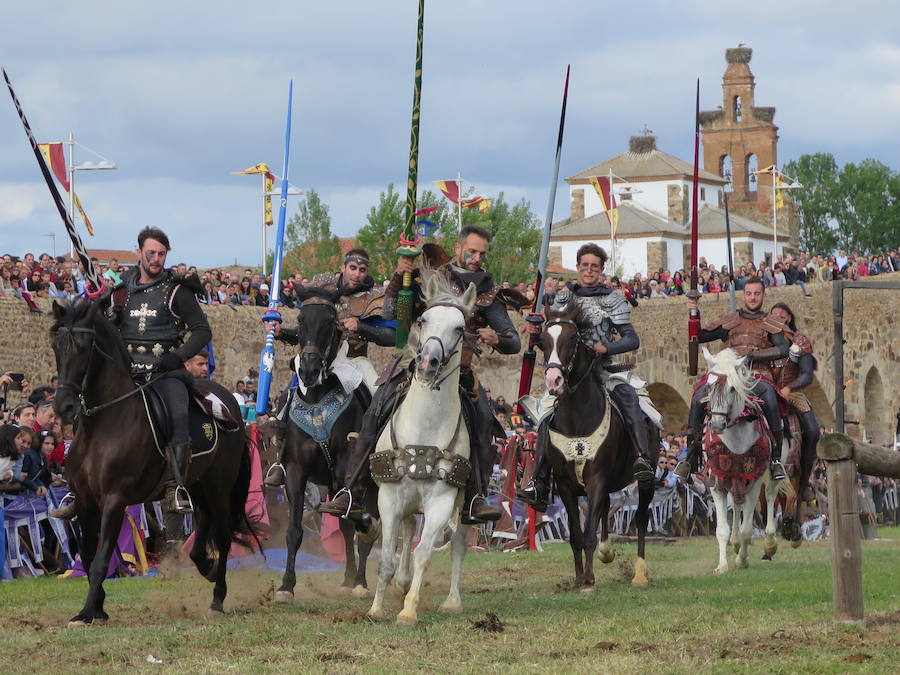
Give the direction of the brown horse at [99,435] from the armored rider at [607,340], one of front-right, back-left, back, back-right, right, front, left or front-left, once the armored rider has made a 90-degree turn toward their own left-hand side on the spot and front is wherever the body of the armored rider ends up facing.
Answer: back-right

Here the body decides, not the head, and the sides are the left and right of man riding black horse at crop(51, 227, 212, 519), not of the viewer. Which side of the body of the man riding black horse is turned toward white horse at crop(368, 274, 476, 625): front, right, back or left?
left

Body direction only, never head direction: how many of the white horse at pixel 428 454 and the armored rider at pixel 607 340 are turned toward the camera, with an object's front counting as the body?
2

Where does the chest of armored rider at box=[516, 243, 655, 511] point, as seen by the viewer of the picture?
toward the camera

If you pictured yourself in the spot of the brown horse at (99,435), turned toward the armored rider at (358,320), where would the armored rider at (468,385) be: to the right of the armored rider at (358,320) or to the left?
right

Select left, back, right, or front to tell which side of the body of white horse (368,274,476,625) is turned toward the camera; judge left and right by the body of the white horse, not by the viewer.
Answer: front

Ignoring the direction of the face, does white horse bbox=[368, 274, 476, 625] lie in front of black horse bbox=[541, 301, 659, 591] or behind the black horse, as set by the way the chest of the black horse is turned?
in front

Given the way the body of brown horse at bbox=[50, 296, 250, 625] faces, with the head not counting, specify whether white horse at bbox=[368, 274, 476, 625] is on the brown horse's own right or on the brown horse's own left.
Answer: on the brown horse's own left

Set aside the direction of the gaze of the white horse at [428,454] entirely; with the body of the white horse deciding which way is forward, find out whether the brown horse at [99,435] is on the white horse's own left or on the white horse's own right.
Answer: on the white horse's own right

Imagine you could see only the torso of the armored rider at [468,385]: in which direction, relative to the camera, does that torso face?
toward the camera

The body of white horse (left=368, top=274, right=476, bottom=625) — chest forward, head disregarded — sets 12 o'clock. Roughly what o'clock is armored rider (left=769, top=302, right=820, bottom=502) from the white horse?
The armored rider is roughly at 7 o'clock from the white horse.

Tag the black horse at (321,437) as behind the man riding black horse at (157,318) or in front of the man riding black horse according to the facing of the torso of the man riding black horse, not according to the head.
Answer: behind
